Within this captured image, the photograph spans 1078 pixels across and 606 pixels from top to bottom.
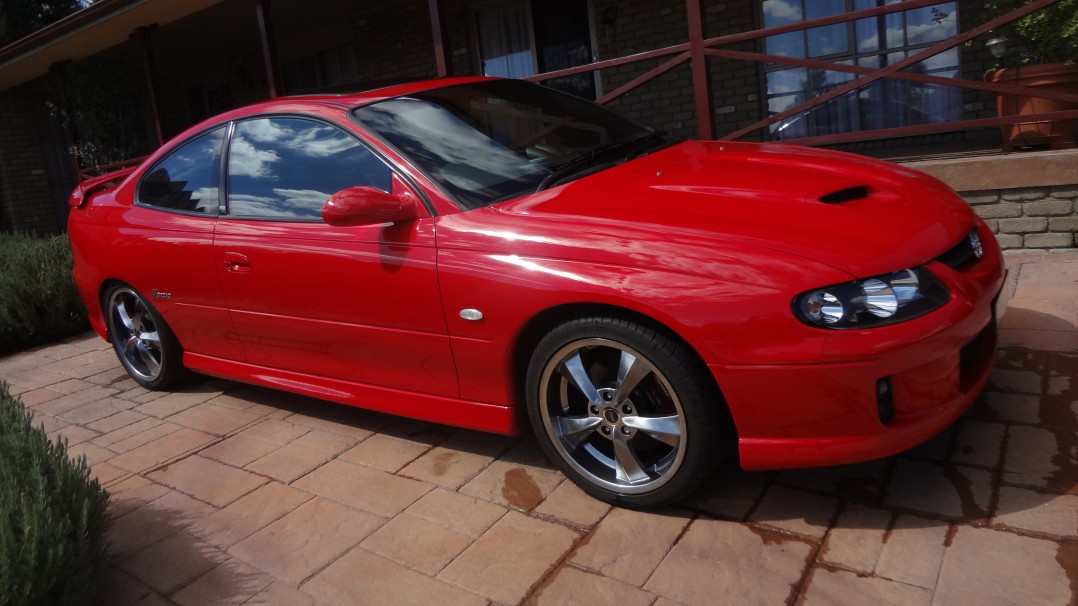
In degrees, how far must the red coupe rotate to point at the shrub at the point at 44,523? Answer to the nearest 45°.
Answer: approximately 135° to its right

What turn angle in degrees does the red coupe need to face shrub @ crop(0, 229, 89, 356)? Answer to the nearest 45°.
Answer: approximately 180°

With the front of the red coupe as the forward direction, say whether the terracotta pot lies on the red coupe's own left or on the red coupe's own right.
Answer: on the red coupe's own left

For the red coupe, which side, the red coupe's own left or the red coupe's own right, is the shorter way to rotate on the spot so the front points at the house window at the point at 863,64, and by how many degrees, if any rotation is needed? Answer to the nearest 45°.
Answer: approximately 90° to the red coupe's own left

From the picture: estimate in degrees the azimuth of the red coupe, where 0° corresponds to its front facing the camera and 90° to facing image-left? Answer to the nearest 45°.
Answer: approximately 315°

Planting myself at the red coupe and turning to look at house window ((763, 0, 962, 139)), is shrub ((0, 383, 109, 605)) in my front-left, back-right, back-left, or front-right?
back-right
